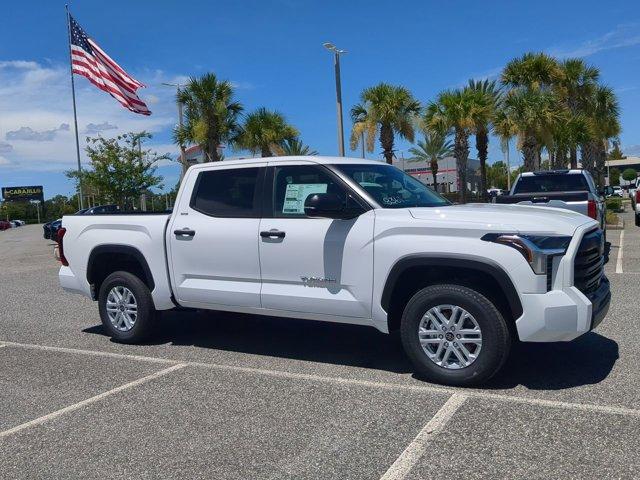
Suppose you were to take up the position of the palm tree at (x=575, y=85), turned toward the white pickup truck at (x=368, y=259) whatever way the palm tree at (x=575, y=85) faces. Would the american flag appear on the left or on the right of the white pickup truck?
right

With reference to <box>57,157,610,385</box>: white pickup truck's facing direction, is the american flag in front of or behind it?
behind

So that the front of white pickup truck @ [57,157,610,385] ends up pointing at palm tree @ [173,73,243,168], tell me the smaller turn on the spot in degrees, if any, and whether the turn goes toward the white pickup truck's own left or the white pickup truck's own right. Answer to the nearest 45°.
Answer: approximately 135° to the white pickup truck's own left

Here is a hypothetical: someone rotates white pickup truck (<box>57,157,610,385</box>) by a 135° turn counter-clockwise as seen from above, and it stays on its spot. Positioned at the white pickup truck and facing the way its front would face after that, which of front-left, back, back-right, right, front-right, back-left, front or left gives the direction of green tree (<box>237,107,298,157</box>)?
front

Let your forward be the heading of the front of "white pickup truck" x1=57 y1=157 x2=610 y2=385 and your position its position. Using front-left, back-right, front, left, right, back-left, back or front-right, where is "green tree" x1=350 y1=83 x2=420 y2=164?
back-left

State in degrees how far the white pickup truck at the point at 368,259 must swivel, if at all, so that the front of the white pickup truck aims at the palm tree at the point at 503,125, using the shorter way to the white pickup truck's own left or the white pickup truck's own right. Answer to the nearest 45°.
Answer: approximately 135° to the white pickup truck's own left

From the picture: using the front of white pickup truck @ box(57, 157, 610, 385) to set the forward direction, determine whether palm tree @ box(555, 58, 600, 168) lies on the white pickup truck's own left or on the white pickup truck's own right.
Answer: on the white pickup truck's own left

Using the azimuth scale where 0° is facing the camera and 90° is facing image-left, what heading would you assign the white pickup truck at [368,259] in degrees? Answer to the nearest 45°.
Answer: approximately 315°
